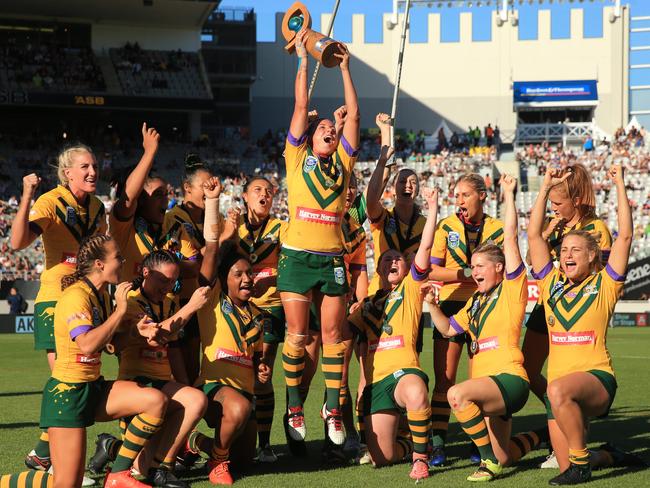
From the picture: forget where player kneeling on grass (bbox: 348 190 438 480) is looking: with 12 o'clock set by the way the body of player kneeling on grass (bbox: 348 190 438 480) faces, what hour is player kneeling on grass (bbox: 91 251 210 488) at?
player kneeling on grass (bbox: 91 251 210 488) is roughly at 2 o'clock from player kneeling on grass (bbox: 348 190 438 480).

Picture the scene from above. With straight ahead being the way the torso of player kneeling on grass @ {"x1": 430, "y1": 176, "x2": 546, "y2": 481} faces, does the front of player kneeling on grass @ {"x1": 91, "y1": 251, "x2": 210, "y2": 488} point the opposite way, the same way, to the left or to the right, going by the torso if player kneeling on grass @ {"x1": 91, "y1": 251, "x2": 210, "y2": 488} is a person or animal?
to the left

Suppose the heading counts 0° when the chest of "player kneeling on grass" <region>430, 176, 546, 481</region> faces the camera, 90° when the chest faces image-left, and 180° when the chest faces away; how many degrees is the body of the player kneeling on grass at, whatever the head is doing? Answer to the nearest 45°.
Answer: approximately 45°

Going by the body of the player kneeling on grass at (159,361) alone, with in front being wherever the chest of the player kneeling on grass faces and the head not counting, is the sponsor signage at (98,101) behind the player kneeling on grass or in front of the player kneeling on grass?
behind

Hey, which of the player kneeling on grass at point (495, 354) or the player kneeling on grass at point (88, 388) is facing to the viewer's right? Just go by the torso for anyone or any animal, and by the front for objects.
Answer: the player kneeling on grass at point (88, 388)

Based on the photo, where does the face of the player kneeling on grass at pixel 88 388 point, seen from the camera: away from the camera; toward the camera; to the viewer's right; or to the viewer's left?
to the viewer's right

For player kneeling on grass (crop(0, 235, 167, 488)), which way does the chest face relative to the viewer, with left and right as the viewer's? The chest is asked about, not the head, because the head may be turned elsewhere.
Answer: facing to the right of the viewer

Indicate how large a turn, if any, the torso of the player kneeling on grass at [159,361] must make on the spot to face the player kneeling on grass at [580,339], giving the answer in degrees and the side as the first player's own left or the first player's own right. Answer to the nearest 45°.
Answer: approximately 45° to the first player's own left

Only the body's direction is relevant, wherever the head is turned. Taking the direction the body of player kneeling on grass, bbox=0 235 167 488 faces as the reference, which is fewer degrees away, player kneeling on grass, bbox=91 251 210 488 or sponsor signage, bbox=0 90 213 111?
the player kneeling on grass
